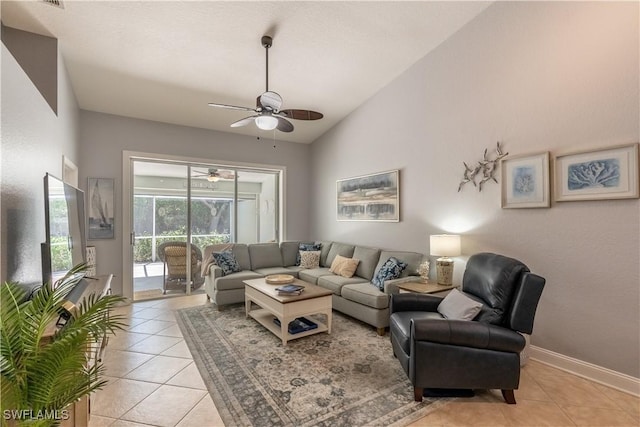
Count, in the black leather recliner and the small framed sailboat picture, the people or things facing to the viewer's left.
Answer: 1

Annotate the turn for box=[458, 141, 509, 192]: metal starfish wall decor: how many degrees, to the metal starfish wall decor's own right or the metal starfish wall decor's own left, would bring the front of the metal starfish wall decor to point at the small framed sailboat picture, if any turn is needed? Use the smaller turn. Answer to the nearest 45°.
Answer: approximately 45° to the metal starfish wall decor's own right

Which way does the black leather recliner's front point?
to the viewer's left

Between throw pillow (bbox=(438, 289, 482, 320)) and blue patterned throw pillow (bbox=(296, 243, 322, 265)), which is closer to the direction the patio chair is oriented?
the blue patterned throw pillow

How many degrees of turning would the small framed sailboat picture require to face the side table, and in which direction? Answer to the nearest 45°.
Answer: approximately 45° to its left

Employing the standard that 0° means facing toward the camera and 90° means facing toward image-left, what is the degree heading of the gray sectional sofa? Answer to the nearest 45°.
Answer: approximately 45°

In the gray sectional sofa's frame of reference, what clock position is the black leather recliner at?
The black leather recliner is roughly at 10 o'clock from the gray sectional sofa.

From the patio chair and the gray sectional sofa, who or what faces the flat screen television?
the gray sectional sofa

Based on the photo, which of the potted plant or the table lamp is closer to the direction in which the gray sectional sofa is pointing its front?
the potted plant
